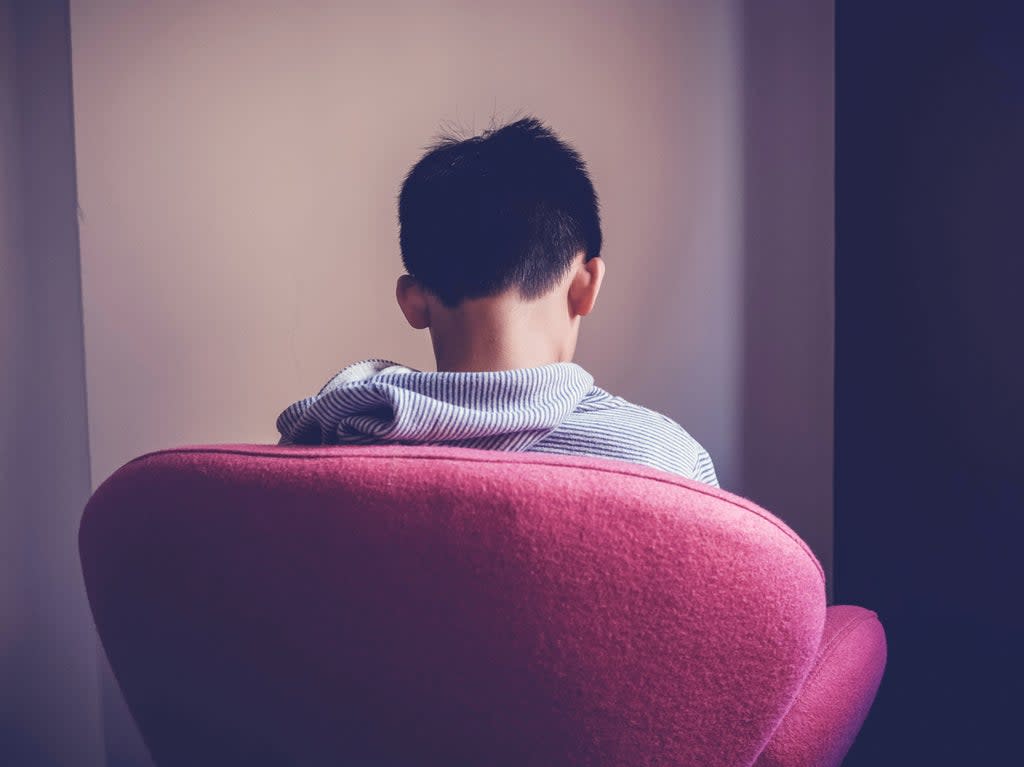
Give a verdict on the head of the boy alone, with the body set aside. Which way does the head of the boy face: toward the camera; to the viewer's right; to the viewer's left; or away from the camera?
away from the camera

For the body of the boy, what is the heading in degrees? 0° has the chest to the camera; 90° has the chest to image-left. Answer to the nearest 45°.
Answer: approximately 180°
